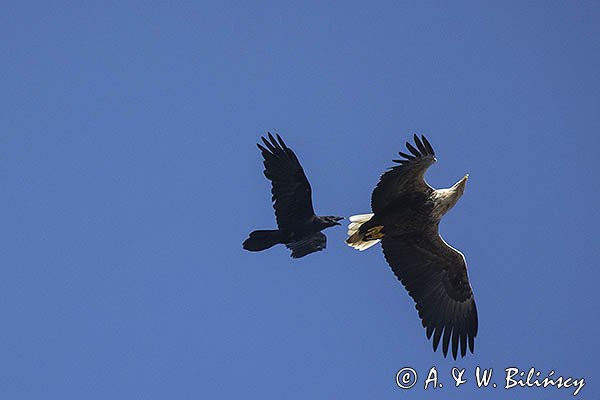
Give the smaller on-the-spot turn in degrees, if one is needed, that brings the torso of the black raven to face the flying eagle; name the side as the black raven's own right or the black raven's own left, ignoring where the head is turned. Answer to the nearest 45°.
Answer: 0° — it already faces it

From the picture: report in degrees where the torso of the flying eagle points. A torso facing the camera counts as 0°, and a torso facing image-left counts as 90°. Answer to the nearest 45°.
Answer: approximately 270°

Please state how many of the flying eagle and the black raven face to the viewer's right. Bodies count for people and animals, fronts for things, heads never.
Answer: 2

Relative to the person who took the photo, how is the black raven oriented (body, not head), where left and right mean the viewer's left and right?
facing to the right of the viewer

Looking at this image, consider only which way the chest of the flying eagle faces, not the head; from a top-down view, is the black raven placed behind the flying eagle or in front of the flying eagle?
behind
